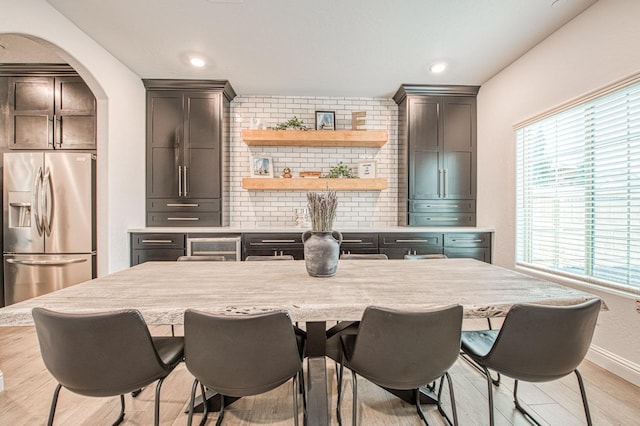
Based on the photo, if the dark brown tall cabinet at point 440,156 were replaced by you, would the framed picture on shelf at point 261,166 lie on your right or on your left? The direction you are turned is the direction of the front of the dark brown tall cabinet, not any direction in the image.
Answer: on your right

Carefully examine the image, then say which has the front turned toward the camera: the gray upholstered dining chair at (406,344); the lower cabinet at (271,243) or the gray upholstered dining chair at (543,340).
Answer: the lower cabinet

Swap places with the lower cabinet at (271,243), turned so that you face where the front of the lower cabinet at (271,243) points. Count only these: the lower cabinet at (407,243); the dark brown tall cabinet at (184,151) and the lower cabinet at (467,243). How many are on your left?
2

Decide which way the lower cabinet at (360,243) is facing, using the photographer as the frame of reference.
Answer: facing the viewer

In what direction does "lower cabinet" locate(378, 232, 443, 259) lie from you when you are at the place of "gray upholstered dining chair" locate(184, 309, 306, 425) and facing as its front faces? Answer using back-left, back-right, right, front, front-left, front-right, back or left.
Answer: front-right

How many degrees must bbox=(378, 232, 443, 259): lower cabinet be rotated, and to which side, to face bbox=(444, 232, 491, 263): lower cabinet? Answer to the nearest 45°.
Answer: approximately 90° to its left

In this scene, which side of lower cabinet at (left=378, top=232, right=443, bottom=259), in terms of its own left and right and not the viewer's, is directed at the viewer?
front

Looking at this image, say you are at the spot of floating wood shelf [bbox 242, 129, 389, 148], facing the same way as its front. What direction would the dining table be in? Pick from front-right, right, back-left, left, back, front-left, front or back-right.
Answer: front

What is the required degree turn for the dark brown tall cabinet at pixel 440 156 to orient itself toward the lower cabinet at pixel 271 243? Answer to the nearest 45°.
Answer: approximately 45° to its right

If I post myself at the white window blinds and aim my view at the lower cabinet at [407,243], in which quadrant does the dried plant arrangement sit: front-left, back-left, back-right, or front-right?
front-left

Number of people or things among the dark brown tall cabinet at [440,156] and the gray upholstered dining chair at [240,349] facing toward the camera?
1

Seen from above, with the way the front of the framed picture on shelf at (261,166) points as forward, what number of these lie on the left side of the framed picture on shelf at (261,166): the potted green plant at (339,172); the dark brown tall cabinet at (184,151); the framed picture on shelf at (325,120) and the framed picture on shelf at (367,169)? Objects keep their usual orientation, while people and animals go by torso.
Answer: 3

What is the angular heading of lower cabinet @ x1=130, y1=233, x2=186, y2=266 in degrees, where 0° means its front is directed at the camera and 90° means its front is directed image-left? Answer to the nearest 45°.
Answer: approximately 0°

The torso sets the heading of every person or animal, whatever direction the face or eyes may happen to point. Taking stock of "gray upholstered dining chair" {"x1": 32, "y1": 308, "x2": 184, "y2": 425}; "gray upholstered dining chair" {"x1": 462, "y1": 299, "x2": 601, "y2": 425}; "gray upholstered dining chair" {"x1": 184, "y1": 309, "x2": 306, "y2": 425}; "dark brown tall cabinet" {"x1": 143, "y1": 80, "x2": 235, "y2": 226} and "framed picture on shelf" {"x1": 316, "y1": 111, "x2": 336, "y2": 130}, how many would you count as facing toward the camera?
2

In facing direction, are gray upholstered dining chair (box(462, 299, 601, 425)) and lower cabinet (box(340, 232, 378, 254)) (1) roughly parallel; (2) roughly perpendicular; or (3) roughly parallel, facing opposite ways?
roughly parallel, facing opposite ways

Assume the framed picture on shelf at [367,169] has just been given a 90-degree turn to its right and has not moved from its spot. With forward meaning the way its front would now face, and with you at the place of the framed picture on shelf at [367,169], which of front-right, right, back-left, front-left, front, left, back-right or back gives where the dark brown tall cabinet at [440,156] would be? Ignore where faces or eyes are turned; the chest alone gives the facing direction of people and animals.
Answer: back

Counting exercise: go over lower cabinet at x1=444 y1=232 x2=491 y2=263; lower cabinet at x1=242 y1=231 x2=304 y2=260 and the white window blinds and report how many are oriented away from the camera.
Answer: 0

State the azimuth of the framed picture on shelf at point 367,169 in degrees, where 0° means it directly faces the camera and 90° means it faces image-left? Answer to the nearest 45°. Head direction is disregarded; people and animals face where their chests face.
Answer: approximately 0°

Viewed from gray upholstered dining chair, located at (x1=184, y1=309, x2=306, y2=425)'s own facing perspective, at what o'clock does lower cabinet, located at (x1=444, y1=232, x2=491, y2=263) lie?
The lower cabinet is roughly at 2 o'clock from the gray upholstered dining chair.
